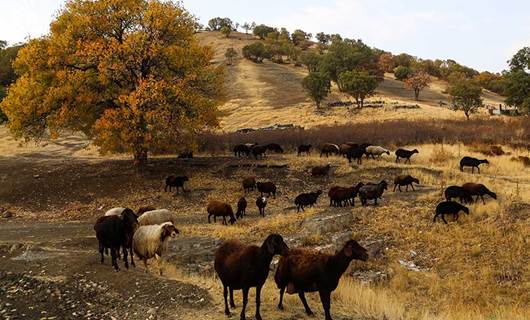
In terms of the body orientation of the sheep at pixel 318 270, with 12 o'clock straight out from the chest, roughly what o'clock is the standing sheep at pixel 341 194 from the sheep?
The standing sheep is roughly at 9 o'clock from the sheep.
